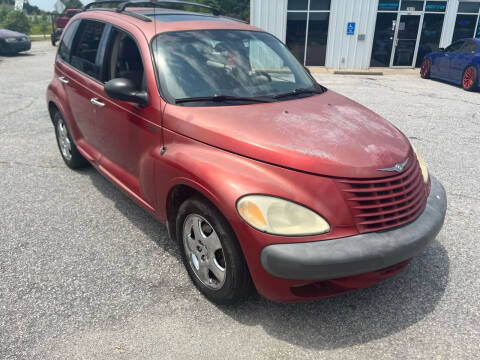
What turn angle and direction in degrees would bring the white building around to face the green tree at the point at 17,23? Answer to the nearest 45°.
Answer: approximately 90° to its right

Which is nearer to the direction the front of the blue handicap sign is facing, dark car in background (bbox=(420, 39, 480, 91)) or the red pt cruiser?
the red pt cruiser

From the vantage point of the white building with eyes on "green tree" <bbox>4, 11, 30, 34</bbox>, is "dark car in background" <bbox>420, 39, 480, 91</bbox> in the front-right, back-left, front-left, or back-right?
back-left

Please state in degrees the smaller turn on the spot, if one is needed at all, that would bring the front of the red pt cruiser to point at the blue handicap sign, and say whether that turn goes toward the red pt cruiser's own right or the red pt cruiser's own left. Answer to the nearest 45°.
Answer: approximately 135° to the red pt cruiser's own left

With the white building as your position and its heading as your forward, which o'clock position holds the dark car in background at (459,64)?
The dark car in background is roughly at 11 o'clock from the white building.

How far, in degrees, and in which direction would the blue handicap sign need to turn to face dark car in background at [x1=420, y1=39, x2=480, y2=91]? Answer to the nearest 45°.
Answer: approximately 45° to its left

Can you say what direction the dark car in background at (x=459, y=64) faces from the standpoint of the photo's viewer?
facing away from the viewer and to the left of the viewer

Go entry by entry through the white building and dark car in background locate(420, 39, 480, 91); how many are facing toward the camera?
1

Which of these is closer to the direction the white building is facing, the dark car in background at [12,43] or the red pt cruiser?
the red pt cruiser

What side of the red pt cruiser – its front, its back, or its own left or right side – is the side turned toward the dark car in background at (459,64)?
left

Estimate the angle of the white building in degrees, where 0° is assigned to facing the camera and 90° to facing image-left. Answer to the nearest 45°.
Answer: approximately 0°

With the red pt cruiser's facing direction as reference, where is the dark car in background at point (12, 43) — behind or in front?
behind

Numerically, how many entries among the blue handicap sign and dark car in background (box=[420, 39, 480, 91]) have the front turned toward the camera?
1

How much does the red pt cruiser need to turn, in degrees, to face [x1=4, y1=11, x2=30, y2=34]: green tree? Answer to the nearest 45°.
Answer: approximately 180°
